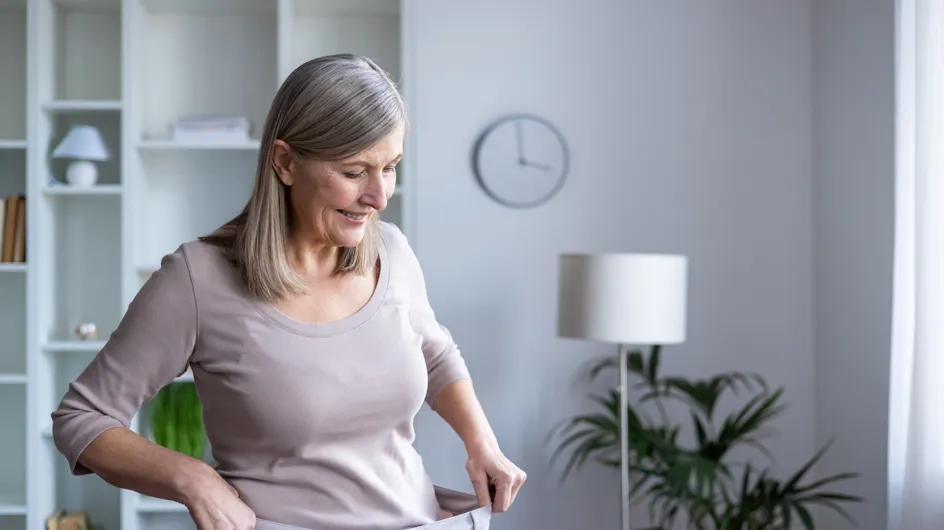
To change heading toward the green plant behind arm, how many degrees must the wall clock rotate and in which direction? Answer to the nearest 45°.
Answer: approximately 90° to its right

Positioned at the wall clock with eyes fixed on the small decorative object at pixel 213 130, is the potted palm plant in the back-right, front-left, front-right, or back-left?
back-left

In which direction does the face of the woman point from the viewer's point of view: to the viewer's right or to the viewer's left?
to the viewer's right

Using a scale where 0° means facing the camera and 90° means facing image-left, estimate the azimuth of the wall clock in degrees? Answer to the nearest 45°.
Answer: approximately 0°

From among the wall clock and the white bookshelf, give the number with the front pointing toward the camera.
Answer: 2

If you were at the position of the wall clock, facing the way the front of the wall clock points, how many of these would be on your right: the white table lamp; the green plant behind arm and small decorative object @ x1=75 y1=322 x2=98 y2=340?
3

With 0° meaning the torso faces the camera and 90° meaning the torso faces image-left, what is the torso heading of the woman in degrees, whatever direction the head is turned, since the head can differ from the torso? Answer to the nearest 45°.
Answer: approximately 315°
